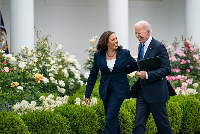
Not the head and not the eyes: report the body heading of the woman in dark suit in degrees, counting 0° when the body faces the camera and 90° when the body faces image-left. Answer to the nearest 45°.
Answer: approximately 0°

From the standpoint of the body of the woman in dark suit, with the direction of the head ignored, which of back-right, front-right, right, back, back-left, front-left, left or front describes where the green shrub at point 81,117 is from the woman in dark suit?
back-right

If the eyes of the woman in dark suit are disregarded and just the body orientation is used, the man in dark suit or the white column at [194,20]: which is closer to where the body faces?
the man in dark suit

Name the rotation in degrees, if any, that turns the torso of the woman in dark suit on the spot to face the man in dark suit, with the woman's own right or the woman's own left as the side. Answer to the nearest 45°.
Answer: approximately 45° to the woman's own left

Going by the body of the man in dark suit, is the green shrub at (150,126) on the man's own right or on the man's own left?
on the man's own right
